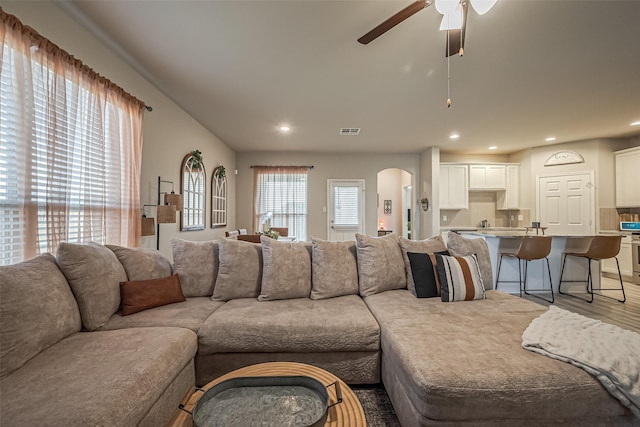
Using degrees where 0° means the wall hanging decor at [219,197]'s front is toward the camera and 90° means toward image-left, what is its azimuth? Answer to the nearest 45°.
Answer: approximately 315°

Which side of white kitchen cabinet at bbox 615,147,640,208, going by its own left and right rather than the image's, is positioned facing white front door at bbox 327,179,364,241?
front

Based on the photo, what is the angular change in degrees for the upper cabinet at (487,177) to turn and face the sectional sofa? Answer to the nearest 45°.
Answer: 0° — it already faces it

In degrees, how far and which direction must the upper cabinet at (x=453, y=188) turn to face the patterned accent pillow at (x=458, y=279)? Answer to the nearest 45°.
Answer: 0° — it already faces it

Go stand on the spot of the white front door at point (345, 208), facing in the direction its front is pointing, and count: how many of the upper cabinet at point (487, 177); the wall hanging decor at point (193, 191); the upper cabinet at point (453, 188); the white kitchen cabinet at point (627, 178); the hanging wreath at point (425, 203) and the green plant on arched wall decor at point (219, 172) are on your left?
4

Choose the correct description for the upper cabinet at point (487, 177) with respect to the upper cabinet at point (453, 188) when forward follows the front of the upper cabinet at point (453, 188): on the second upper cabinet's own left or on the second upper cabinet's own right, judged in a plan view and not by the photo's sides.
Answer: on the second upper cabinet's own left

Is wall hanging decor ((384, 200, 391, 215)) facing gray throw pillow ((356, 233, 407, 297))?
yes

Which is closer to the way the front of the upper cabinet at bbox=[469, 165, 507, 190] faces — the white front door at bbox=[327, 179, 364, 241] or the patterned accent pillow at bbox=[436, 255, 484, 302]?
the patterned accent pillow

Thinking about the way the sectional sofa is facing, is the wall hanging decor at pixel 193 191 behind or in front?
behind

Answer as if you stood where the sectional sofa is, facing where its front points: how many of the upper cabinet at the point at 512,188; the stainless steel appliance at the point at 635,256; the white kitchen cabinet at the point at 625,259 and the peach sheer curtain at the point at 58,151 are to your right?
1

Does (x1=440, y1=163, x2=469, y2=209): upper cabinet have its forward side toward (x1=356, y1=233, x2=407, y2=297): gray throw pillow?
yes
